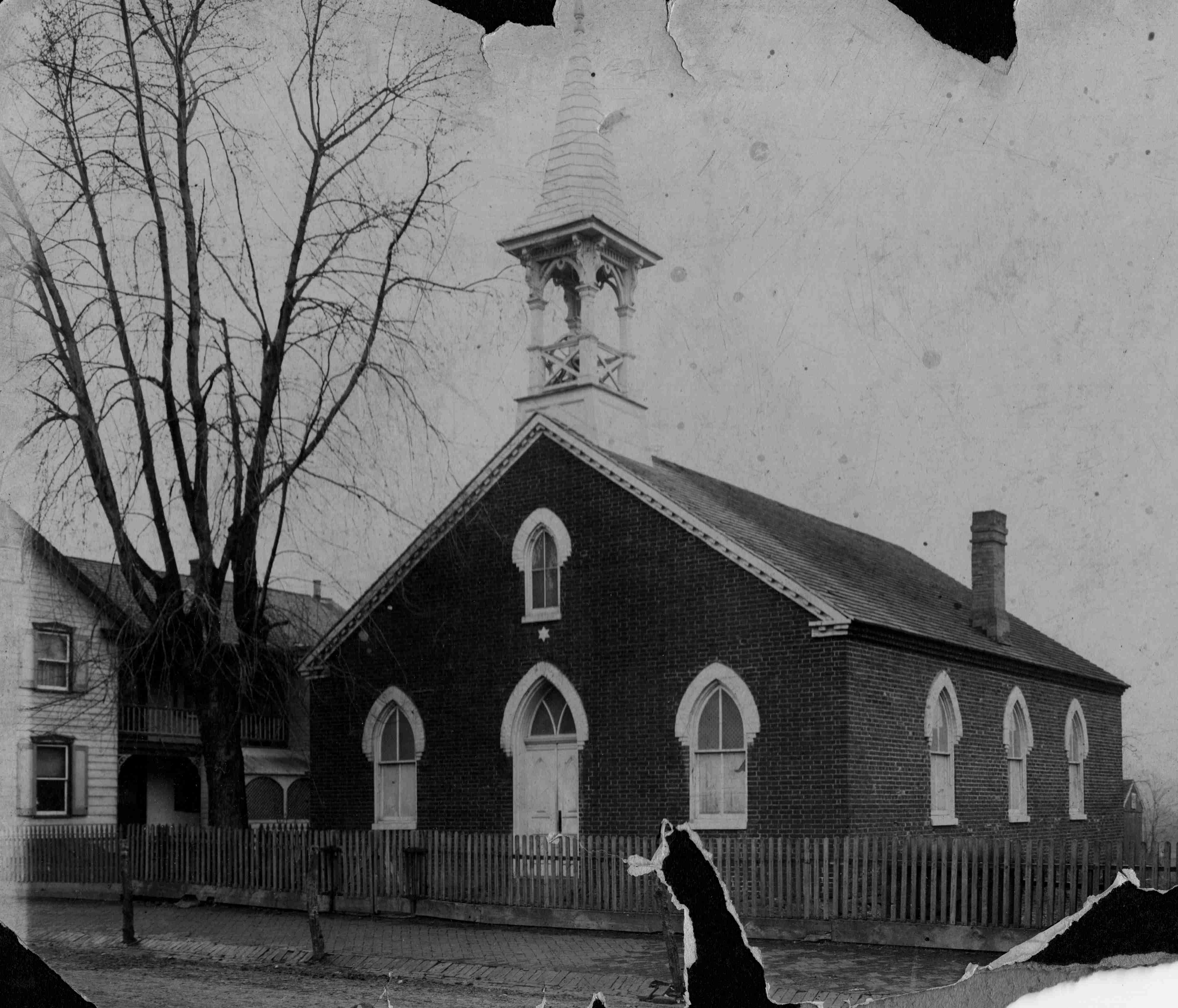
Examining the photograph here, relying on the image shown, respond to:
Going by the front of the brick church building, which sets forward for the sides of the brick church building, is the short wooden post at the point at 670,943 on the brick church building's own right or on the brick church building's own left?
on the brick church building's own left

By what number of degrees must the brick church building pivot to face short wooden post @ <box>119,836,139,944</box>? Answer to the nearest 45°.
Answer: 0° — it already faces it

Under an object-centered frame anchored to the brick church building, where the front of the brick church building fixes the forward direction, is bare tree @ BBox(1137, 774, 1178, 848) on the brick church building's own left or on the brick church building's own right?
on the brick church building's own left

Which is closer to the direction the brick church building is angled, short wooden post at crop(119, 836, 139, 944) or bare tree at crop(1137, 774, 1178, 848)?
the short wooden post

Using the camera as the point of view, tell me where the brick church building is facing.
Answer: facing the viewer and to the left of the viewer

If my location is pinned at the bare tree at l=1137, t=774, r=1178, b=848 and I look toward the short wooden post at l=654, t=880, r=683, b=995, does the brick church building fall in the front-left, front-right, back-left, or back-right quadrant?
front-right
